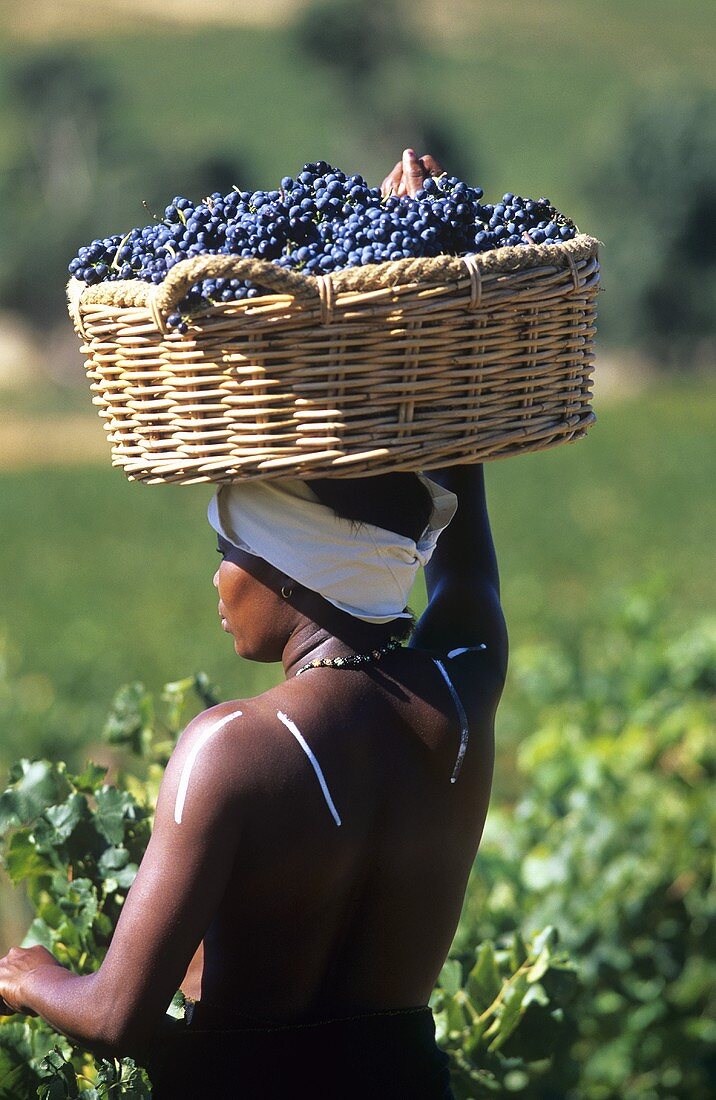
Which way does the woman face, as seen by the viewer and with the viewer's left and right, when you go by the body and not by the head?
facing away from the viewer and to the left of the viewer
